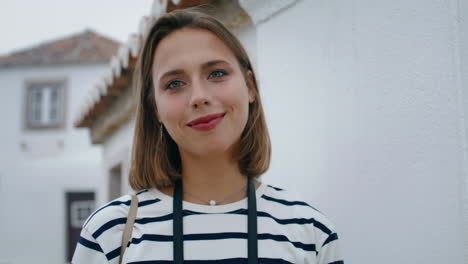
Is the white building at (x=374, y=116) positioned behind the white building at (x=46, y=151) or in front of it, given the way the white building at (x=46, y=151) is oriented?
in front

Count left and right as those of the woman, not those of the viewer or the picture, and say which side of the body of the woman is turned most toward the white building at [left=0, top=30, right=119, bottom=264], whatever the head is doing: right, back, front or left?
back

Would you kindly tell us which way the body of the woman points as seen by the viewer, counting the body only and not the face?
toward the camera

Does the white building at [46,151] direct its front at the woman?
yes

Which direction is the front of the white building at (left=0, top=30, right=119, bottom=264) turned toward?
toward the camera

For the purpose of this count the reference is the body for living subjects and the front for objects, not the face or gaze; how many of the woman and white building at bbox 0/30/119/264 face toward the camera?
2
